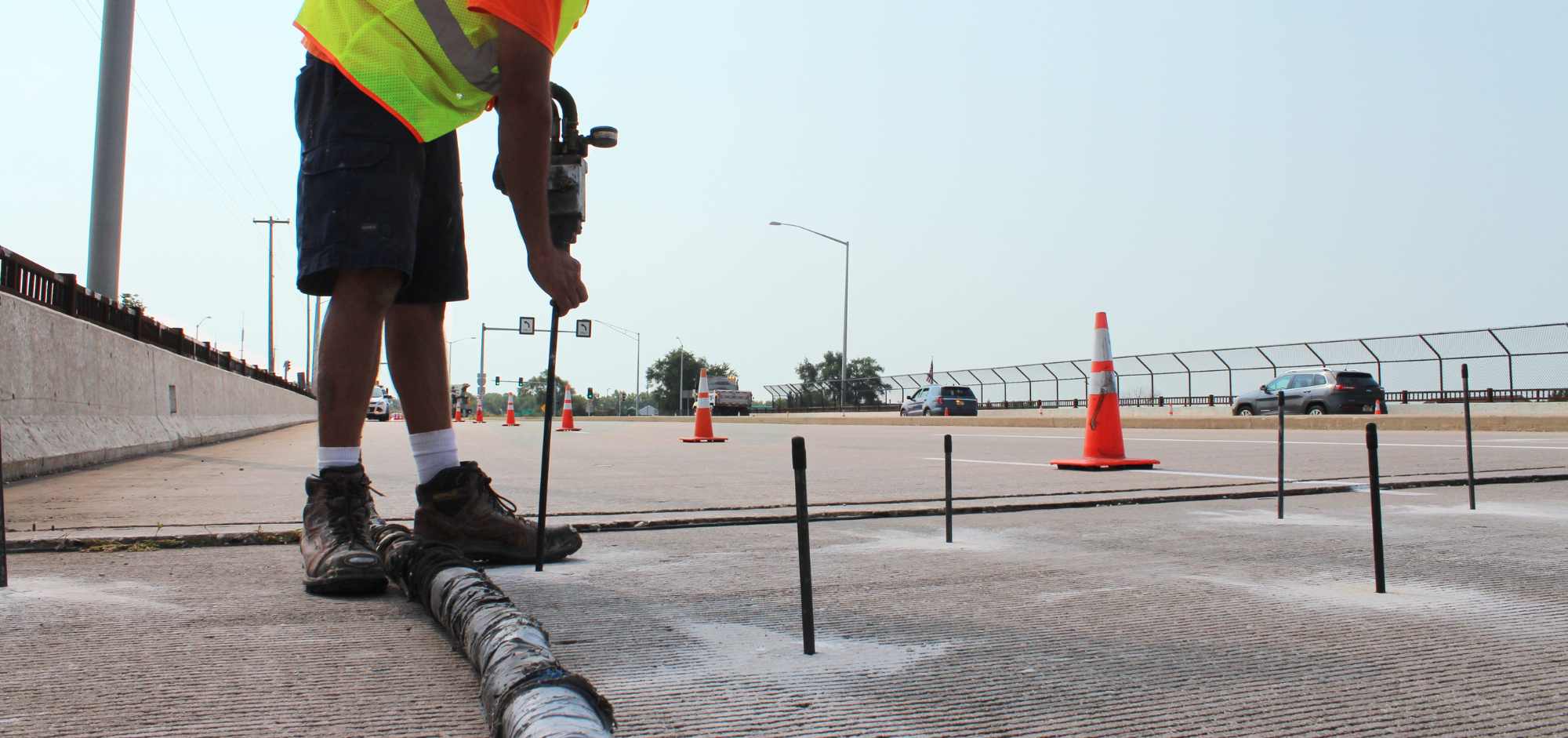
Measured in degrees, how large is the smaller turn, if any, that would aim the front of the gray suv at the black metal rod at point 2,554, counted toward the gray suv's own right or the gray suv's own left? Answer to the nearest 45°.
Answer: approximately 135° to the gray suv's own left

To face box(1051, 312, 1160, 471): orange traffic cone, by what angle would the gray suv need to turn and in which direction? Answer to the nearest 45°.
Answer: approximately 135° to its left

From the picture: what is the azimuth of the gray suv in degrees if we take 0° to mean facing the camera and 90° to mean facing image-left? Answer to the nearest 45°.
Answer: approximately 135°

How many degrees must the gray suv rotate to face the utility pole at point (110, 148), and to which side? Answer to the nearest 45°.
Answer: approximately 90° to its left

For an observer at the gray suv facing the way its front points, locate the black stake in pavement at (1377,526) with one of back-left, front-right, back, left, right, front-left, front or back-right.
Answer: back-left

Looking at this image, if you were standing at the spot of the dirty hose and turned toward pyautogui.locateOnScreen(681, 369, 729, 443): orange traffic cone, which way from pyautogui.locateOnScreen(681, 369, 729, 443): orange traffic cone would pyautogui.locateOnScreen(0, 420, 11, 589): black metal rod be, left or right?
left

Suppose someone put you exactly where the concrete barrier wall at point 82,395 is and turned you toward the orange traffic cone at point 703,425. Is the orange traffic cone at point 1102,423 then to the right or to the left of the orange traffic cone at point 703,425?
right

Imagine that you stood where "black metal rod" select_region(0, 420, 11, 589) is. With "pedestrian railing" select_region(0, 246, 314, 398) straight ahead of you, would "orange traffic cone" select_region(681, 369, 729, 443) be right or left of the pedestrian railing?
right

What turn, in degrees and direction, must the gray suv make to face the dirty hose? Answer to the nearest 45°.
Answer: approximately 135° to its left
